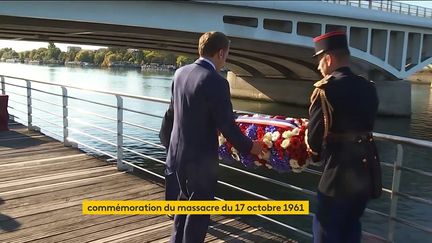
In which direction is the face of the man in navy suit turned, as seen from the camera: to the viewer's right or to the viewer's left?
to the viewer's right

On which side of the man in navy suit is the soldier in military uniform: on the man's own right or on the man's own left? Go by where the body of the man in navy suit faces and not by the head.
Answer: on the man's own right

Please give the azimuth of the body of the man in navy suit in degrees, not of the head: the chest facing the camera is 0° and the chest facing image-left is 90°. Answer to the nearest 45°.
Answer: approximately 225°
